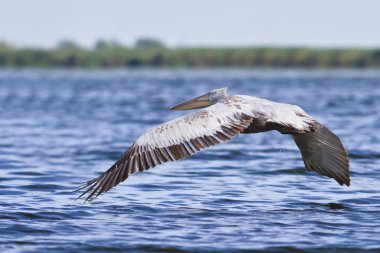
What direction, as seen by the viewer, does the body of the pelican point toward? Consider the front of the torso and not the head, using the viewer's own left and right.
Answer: facing away from the viewer and to the left of the viewer
